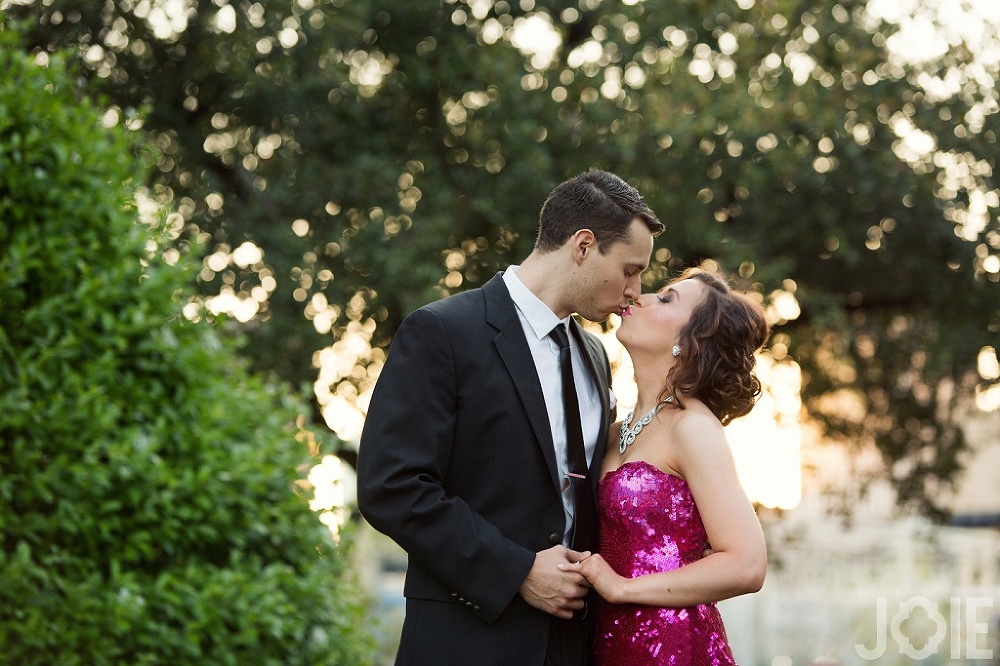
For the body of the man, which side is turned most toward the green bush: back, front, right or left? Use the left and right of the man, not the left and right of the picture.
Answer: back

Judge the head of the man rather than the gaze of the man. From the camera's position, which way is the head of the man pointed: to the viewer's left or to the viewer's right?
to the viewer's right

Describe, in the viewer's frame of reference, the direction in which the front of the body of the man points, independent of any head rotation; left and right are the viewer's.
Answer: facing the viewer and to the right of the viewer

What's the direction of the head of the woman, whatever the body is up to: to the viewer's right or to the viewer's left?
to the viewer's left
